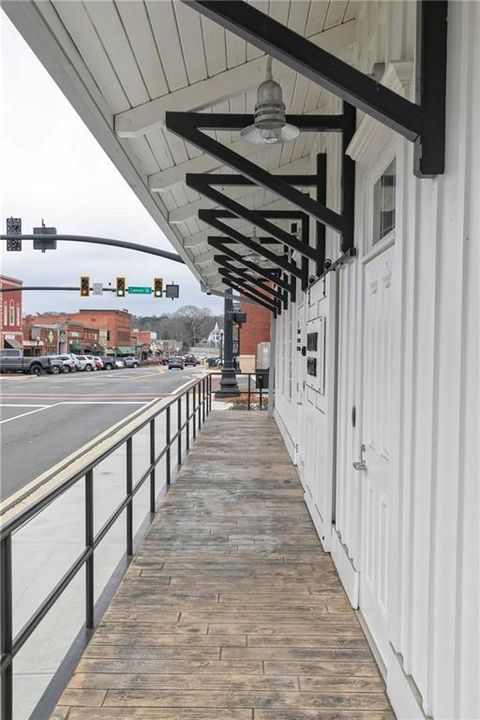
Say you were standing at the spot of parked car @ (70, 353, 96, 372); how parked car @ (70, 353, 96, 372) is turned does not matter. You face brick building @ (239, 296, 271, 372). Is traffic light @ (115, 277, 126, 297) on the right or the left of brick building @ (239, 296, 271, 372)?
right

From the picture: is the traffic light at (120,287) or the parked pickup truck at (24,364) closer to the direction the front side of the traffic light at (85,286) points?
the traffic light

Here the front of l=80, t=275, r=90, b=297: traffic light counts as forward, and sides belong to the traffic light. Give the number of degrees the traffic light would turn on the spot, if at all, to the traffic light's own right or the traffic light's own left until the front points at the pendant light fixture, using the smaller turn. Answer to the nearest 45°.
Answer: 0° — it already faces it

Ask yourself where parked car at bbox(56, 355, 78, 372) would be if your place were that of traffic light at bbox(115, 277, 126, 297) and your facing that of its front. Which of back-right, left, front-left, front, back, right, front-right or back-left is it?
back

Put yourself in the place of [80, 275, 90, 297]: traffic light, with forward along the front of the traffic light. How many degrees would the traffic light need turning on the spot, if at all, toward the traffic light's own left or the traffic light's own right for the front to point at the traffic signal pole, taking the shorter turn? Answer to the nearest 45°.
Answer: approximately 45° to the traffic light's own left

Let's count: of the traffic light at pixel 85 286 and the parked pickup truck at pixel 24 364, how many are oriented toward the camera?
1

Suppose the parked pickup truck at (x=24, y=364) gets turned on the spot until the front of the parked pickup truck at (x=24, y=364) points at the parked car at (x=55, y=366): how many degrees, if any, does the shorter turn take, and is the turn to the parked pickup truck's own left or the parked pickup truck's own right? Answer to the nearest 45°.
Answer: approximately 135° to the parked pickup truck's own right

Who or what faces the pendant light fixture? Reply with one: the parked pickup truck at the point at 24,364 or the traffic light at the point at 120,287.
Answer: the traffic light

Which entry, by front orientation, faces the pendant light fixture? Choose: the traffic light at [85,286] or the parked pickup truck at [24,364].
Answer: the traffic light

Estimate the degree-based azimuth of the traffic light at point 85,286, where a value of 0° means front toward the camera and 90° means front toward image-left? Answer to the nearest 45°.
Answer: approximately 0°

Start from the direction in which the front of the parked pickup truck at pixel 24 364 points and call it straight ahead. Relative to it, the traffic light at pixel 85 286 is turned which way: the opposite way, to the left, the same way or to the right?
to the left

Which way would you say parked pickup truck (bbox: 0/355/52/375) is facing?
to the viewer's left

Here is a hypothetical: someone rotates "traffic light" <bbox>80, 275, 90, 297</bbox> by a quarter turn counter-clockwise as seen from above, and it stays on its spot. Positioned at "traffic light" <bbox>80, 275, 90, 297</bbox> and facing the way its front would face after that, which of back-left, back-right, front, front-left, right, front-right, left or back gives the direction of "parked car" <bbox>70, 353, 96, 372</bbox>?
left
